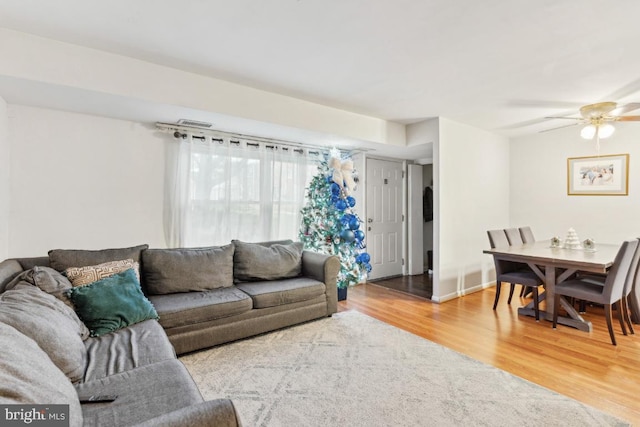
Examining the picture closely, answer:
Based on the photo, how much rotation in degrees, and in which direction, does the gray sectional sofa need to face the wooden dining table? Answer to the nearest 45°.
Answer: approximately 45° to its left

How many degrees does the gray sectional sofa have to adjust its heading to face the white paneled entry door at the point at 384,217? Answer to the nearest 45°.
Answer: approximately 90° to its left

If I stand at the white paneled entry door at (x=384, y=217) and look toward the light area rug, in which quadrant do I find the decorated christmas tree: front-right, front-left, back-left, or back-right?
front-right

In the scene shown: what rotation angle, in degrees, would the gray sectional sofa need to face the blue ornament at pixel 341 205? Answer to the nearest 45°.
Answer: approximately 90° to its left

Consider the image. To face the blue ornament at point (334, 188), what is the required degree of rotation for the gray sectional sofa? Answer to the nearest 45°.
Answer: approximately 90° to its left

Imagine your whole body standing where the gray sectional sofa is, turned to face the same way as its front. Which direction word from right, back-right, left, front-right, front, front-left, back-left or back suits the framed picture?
front-left

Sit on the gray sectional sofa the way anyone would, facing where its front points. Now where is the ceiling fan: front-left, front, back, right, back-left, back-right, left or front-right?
front-left

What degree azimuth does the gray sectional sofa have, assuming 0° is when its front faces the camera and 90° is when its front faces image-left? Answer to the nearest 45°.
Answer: approximately 315°

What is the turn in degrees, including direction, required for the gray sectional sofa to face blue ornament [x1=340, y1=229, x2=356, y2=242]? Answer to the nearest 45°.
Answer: approximately 90° to its left

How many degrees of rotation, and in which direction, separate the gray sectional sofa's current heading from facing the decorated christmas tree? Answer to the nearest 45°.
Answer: approximately 90° to its left

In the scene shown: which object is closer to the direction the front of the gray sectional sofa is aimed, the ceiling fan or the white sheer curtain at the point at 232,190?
the ceiling fan

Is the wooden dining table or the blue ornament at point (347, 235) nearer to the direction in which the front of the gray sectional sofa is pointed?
the wooden dining table
